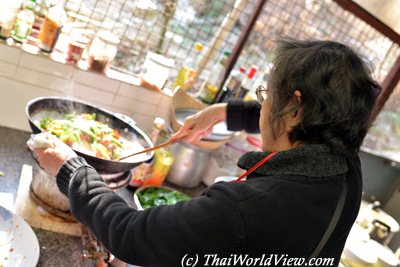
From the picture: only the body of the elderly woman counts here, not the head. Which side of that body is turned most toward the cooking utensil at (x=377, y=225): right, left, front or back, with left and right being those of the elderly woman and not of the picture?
right

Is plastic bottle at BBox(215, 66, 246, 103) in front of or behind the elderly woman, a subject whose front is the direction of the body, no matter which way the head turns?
in front

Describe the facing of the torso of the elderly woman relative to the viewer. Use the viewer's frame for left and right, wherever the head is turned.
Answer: facing away from the viewer and to the left of the viewer

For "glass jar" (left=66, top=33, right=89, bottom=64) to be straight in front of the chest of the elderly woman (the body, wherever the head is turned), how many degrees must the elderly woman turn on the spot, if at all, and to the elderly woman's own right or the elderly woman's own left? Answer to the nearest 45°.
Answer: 0° — they already face it

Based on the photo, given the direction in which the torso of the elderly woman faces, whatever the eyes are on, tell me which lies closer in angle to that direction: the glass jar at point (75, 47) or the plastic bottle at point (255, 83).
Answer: the glass jar

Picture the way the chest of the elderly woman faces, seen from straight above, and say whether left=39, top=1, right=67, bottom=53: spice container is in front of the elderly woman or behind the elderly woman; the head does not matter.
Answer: in front

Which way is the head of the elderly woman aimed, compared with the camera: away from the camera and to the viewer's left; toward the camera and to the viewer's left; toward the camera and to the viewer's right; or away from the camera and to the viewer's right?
away from the camera and to the viewer's left

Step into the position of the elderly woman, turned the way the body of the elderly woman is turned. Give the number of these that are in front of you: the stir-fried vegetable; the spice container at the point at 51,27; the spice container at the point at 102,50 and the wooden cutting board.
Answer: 4

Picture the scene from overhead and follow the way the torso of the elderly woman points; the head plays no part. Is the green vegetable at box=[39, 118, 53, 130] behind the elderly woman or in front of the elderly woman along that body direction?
in front

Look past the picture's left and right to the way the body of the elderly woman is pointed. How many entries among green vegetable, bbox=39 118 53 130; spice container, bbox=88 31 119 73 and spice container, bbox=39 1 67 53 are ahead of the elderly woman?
3
